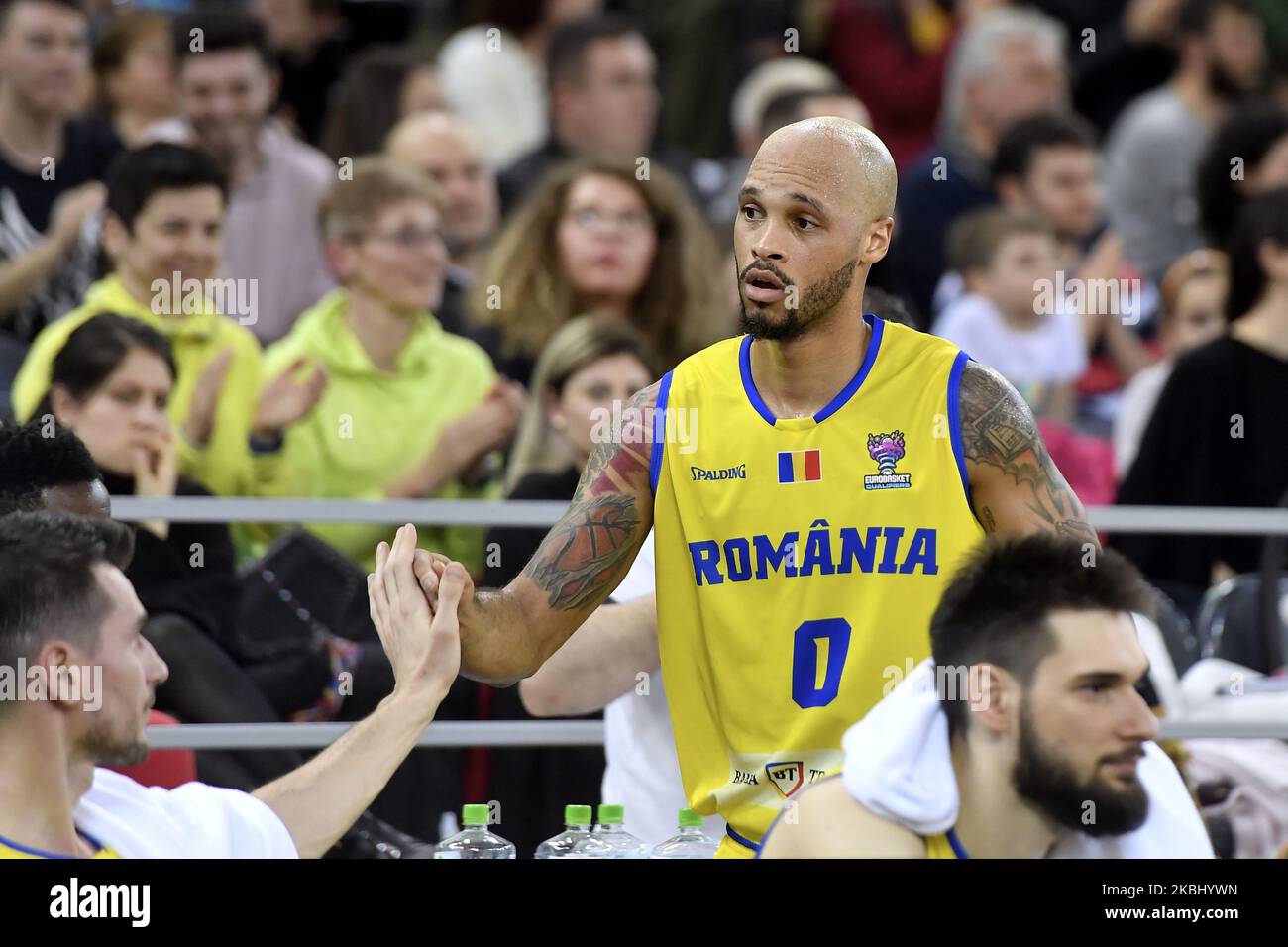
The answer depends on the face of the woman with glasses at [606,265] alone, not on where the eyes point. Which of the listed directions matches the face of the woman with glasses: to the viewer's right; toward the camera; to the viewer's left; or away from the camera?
toward the camera

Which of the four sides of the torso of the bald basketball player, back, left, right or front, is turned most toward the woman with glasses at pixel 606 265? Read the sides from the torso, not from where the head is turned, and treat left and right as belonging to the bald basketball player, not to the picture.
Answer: back

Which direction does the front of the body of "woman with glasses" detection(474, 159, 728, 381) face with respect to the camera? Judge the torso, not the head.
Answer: toward the camera

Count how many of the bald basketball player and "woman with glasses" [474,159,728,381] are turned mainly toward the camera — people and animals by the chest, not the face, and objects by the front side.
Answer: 2

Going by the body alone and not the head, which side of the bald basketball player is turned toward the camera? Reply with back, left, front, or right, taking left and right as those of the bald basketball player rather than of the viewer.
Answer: front

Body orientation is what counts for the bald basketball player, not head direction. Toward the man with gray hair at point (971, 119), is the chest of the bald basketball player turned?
no

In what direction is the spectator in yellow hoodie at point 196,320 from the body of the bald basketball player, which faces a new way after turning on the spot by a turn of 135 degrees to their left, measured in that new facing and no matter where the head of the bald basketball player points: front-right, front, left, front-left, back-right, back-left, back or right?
left

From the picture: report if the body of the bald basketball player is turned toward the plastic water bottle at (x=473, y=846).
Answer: no

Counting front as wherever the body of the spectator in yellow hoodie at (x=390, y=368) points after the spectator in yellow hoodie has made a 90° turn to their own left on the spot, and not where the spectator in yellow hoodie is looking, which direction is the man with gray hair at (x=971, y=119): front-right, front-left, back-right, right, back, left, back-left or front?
front

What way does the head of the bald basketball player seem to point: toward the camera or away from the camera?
toward the camera

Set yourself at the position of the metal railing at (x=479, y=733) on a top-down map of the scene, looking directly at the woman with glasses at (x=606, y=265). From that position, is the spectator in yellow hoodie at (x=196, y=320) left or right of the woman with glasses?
left

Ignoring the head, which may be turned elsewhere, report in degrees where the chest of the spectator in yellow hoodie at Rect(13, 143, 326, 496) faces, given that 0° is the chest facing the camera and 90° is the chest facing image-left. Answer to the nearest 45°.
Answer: approximately 315°

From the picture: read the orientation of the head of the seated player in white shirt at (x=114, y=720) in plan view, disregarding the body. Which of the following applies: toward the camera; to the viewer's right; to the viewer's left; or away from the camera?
to the viewer's right

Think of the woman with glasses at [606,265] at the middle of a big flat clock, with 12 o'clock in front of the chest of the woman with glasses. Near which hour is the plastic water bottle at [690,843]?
The plastic water bottle is roughly at 12 o'clock from the woman with glasses.
